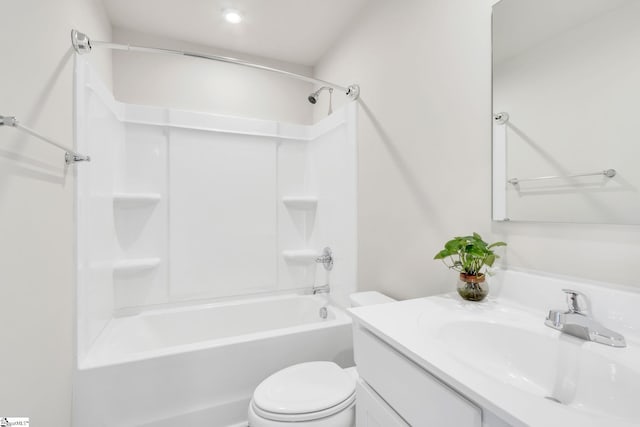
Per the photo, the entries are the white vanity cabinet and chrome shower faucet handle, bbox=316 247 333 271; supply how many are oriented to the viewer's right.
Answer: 0

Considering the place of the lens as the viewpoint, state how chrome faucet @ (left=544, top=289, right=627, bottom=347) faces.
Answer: facing the viewer and to the left of the viewer

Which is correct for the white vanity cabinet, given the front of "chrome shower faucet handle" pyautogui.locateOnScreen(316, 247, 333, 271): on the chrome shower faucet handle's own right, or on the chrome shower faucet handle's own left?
on the chrome shower faucet handle's own left

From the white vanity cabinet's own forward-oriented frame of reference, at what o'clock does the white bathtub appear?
The white bathtub is roughly at 2 o'clock from the white vanity cabinet.

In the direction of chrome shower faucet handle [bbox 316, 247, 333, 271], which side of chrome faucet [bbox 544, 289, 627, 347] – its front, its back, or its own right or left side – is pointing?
right

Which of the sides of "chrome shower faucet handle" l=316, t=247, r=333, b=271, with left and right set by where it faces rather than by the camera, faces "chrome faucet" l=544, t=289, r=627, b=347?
left

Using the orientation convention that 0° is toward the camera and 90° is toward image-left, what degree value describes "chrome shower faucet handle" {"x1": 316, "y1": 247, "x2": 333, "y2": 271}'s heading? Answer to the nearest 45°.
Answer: approximately 90°

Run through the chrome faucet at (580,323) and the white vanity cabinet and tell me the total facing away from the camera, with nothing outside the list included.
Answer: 0

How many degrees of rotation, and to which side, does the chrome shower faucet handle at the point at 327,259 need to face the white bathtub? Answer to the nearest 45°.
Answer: approximately 45° to its left
